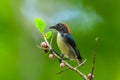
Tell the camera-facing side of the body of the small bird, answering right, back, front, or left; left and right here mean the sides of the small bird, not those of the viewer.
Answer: left
